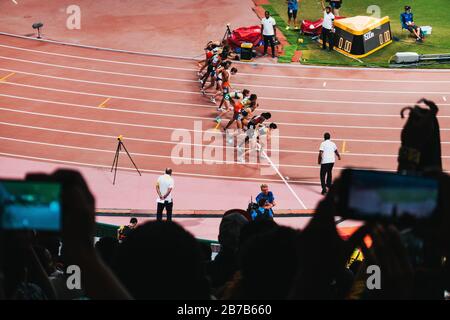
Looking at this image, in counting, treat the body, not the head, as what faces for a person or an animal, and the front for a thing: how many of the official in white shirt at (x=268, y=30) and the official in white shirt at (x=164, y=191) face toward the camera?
1

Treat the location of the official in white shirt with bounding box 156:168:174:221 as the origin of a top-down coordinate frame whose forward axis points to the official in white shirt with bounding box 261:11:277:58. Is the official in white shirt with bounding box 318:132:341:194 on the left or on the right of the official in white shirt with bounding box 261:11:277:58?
right

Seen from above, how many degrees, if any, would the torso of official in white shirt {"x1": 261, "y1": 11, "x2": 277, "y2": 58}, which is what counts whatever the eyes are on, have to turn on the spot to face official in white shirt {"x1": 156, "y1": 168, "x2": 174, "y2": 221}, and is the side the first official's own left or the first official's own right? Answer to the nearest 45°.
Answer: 0° — they already face them

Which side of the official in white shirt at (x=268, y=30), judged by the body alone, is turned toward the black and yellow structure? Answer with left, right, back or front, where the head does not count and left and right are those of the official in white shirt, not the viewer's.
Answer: left

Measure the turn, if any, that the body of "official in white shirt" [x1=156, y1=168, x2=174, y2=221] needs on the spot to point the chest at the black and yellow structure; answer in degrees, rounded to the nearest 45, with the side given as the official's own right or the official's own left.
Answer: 0° — they already face it

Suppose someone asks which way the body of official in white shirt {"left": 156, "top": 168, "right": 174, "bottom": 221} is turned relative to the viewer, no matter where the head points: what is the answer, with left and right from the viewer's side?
facing away from the viewer and to the right of the viewer

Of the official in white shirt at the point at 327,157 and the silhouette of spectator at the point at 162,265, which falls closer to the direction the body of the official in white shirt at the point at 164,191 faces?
the official in white shirt

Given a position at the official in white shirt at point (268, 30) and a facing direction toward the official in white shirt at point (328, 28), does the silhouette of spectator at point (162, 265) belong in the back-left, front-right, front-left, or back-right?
back-right

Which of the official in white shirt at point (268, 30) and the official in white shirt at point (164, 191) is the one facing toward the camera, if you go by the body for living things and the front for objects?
the official in white shirt at point (268, 30)

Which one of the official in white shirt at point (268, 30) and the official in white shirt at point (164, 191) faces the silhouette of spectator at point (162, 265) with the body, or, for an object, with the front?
the official in white shirt at point (268, 30)

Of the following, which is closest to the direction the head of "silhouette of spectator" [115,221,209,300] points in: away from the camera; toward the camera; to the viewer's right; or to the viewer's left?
away from the camera

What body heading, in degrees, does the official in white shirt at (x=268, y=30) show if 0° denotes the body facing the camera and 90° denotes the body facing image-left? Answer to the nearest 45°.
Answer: approximately 0°

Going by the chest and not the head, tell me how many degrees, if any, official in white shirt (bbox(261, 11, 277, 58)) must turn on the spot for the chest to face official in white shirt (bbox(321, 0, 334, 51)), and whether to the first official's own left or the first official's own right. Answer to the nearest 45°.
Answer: approximately 90° to the first official's own left

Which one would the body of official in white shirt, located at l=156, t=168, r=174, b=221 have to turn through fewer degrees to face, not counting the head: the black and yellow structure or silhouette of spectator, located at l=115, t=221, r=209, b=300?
the black and yellow structure

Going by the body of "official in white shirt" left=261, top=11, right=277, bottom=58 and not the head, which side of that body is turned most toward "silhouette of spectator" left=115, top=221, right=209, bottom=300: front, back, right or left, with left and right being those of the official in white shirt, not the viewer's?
front
